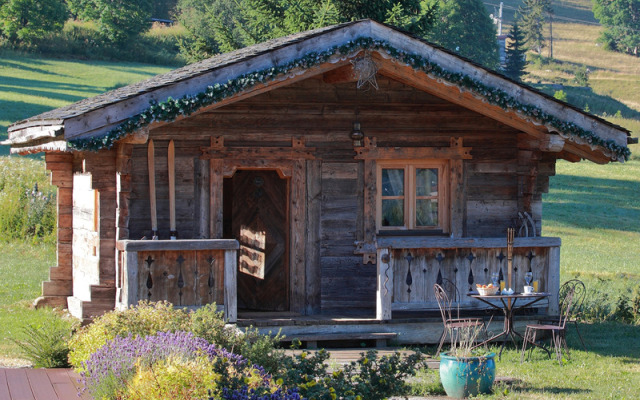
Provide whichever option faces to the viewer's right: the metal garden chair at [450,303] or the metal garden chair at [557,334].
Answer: the metal garden chair at [450,303]

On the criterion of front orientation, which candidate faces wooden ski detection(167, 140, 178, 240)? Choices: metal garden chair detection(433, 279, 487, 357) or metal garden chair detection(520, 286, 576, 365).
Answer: metal garden chair detection(520, 286, 576, 365)

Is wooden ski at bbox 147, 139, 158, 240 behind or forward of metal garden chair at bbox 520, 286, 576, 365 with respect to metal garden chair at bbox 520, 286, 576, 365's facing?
forward

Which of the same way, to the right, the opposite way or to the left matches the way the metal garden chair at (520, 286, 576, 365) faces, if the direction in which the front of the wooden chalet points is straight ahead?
to the right

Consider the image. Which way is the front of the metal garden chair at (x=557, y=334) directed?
to the viewer's left

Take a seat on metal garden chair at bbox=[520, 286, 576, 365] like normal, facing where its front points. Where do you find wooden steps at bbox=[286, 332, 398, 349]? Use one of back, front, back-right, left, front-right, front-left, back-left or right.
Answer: front

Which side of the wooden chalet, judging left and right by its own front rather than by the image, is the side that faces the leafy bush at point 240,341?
front

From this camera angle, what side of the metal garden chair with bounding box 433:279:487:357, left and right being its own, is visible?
right

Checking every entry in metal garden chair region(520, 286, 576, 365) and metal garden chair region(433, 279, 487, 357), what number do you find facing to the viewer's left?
1

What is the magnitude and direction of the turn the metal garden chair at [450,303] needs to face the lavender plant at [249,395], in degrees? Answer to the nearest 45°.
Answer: approximately 90° to its right

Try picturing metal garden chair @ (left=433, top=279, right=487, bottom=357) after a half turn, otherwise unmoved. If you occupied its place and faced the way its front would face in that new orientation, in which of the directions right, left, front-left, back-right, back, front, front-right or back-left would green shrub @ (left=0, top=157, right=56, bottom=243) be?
front-right

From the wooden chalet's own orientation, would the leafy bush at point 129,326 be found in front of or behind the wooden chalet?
in front

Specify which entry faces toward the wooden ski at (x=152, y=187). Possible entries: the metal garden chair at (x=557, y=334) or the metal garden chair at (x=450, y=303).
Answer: the metal garden chair at (x=557, y=334)

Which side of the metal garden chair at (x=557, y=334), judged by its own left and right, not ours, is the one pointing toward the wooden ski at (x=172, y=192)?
front

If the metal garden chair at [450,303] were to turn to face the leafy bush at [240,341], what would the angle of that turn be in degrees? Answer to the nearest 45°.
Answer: approximately 135° to its right

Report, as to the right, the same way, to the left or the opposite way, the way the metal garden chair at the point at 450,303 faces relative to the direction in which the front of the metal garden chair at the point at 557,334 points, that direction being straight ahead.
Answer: the opposite way

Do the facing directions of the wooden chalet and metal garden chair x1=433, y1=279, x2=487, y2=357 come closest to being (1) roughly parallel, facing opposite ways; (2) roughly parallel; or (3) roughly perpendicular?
roughly perpendicular

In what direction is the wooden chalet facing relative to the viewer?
toward the camera
